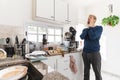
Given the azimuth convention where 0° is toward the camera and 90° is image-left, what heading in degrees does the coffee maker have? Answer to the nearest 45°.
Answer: approximately 45°

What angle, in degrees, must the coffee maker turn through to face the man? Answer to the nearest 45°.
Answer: approximately 90° to its left

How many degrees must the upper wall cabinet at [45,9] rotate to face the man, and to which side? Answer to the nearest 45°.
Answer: approximately 45° to its left

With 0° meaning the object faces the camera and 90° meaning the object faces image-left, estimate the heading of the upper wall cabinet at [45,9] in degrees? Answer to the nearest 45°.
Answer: approximately 315°

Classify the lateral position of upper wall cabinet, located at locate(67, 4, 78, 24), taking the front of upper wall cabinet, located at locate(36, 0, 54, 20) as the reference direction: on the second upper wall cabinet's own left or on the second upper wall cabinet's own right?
on the second upper wall cabinet's own left
